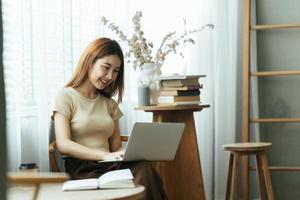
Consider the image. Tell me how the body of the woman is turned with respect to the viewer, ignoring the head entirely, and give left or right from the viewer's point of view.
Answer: facing the viewer and to the right of the viewer

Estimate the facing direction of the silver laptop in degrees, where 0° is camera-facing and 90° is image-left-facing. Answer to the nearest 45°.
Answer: approximately 135°

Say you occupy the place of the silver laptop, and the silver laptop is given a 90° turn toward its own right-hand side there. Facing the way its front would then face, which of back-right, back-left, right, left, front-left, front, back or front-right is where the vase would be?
front-left

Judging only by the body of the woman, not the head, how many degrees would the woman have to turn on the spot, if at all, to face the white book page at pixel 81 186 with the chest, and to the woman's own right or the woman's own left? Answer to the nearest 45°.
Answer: approximately 45° to the woman's own right

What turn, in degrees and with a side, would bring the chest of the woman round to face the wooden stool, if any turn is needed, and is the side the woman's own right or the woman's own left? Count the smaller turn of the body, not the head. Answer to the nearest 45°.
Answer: approximately 45° to the woman's own left

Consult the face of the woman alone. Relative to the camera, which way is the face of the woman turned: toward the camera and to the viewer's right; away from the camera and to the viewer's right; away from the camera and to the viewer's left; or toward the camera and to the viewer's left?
toward the camera and to the viewer's right

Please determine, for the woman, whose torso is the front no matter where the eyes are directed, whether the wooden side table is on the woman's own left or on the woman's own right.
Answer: on the woman's own left
